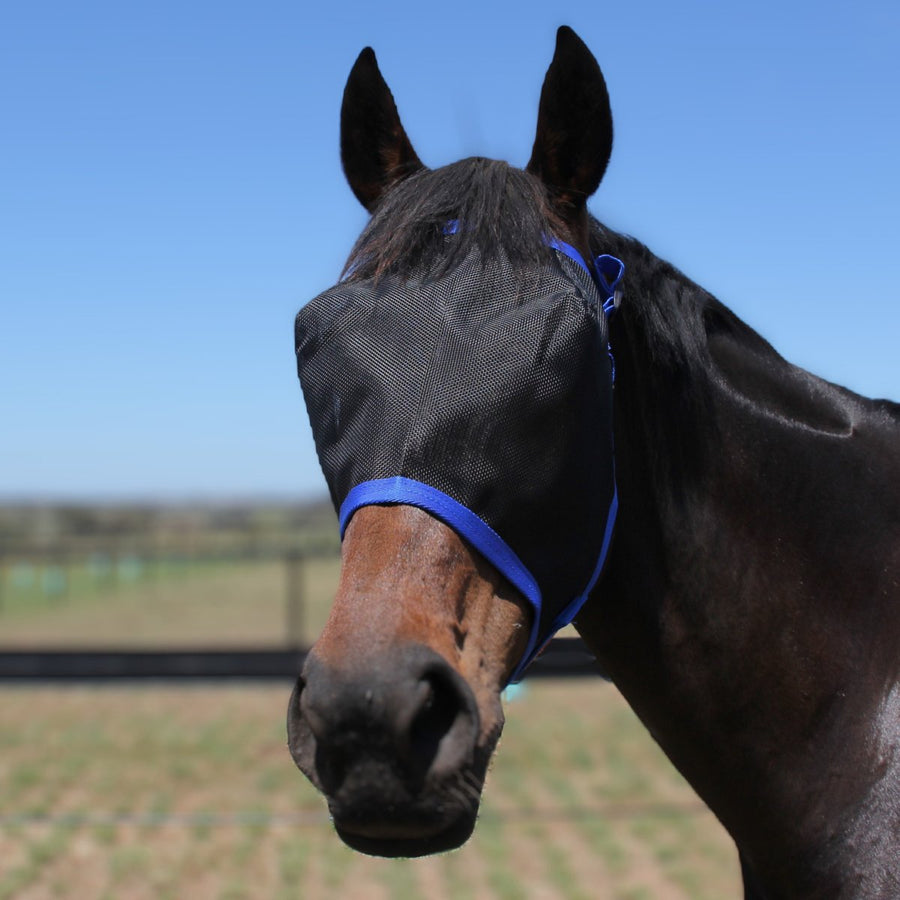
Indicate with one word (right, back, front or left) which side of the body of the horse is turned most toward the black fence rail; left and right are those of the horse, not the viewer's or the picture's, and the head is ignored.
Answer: right

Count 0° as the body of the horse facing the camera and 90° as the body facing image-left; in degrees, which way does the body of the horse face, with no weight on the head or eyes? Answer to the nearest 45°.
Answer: approximately 45°
